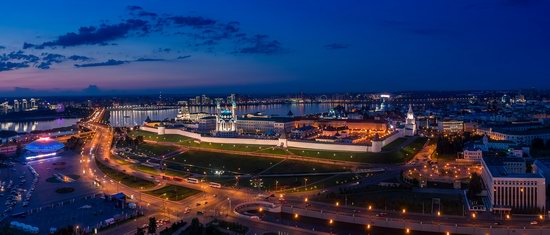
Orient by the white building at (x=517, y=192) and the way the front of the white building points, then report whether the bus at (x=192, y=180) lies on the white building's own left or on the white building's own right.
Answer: on the white building's own right

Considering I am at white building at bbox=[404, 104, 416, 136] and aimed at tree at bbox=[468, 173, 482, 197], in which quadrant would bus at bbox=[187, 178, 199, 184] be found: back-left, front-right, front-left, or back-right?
front-right

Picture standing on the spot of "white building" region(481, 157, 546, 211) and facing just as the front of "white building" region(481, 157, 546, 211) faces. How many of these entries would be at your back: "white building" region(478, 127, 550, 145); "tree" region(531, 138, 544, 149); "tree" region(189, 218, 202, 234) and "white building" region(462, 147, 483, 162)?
3

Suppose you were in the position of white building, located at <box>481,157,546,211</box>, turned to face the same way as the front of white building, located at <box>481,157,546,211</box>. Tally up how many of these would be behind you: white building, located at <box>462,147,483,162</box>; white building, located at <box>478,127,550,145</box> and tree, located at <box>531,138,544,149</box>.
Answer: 3

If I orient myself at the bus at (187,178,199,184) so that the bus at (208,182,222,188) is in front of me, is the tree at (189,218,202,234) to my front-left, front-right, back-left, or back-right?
front-right

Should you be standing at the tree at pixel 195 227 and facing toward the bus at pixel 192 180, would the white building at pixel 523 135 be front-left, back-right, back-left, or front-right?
front-right

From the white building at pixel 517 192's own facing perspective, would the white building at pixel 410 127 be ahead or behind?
behind

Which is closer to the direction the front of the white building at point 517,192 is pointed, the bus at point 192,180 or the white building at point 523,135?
the bus

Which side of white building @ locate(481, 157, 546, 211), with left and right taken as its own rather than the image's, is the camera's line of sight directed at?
front

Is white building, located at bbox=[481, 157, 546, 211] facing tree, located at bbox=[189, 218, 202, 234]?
no

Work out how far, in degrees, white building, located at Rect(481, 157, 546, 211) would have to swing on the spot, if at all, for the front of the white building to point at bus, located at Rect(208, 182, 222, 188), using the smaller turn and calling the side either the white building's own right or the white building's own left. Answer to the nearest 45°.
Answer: approximately 90° to the white building's own right

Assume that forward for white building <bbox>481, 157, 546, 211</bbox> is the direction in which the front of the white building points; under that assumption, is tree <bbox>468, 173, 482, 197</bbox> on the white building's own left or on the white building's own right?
on the white building's own right

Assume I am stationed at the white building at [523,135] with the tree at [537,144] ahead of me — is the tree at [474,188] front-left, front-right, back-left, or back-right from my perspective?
front-right

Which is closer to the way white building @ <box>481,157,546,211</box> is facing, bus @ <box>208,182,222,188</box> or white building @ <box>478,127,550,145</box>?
the bus

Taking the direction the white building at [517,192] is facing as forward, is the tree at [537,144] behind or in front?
behind

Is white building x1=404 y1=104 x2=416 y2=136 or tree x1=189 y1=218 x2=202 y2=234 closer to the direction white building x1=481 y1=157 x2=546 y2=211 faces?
the tree
